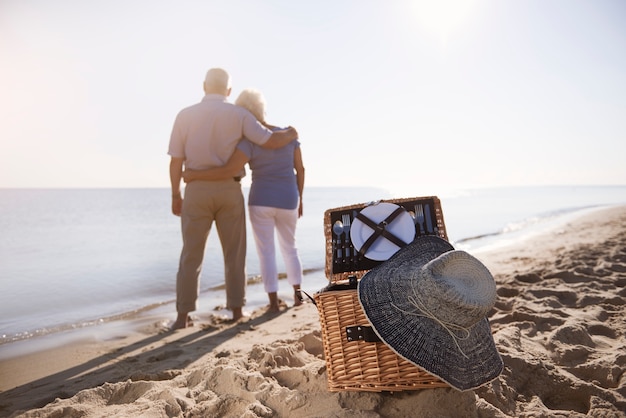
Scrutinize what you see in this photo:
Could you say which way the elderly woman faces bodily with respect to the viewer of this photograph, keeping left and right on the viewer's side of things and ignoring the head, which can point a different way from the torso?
facing away from the viewer

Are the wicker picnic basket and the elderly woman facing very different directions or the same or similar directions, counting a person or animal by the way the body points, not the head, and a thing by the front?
very different directions

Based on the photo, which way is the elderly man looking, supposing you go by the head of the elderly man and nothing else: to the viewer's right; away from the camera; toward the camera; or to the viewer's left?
away from the camera

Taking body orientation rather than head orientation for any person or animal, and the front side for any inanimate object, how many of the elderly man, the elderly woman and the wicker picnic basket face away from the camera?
2

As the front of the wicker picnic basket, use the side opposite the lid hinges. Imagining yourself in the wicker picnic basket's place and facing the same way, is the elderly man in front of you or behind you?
behind

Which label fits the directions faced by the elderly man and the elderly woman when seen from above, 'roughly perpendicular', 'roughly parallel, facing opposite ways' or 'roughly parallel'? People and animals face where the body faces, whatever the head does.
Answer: roughly parallel

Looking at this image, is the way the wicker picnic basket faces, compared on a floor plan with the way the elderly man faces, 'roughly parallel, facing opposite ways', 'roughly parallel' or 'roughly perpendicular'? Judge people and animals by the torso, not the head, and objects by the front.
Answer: roughly parallel, facing opposite ways

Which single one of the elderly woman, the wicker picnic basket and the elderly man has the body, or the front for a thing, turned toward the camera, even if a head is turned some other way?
the wicker picnic basket

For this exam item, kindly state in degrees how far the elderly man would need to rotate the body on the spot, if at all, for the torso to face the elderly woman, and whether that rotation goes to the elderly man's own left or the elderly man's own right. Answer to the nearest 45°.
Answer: approximately 45° to the elderly man's own right

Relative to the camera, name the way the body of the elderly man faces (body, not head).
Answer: away from the camera

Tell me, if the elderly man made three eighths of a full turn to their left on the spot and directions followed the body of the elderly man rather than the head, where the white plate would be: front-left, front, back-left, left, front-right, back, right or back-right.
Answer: left

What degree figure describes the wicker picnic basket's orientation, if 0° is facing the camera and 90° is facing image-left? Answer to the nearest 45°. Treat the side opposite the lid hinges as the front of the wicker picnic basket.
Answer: approximately 0°

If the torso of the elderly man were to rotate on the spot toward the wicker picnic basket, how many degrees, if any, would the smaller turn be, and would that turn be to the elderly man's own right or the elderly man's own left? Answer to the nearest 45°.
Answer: approximately 180°

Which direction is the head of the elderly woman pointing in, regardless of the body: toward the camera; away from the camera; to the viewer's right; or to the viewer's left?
away from the camera

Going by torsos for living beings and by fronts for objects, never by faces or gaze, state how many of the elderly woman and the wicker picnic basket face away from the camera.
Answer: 1

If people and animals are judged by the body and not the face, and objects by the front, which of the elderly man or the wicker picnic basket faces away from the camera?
the elderly man

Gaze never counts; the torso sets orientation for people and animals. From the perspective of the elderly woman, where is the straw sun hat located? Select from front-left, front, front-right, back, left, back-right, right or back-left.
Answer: back

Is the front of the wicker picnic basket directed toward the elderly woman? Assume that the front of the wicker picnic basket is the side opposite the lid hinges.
no
